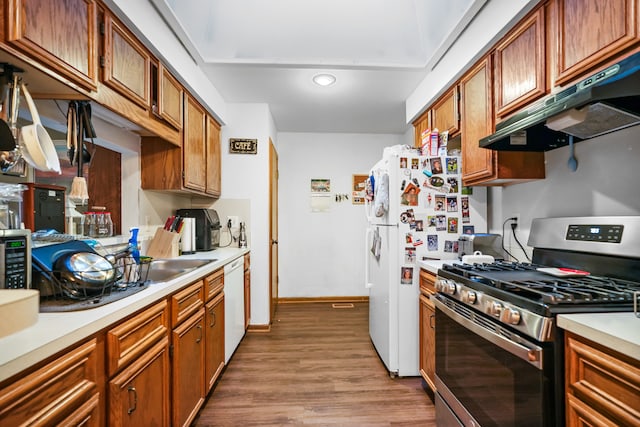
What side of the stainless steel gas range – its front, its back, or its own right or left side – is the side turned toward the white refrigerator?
right

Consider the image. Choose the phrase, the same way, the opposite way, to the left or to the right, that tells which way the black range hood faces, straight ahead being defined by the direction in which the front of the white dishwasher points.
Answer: the opposite way

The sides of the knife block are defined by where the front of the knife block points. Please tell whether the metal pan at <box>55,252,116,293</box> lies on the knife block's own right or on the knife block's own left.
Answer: on the knife block's own right

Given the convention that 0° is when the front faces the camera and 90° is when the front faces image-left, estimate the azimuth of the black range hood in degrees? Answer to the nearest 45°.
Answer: approximately 45°

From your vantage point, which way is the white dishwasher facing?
to the viewer's right

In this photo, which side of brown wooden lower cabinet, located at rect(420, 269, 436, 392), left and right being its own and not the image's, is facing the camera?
left
